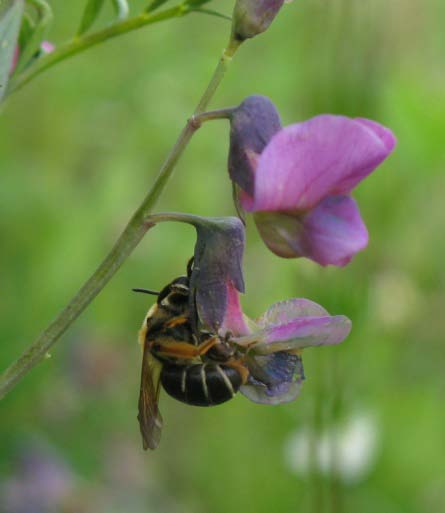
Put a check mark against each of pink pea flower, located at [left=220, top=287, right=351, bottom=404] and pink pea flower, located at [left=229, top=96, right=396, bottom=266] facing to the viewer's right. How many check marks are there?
2

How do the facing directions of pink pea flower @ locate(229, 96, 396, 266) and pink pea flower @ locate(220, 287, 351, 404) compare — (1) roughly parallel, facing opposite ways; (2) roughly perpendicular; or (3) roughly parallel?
roughly parallel

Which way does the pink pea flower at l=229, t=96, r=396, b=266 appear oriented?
to the viewer's right

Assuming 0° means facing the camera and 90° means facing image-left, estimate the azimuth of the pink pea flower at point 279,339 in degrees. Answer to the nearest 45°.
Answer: approximately 270°
